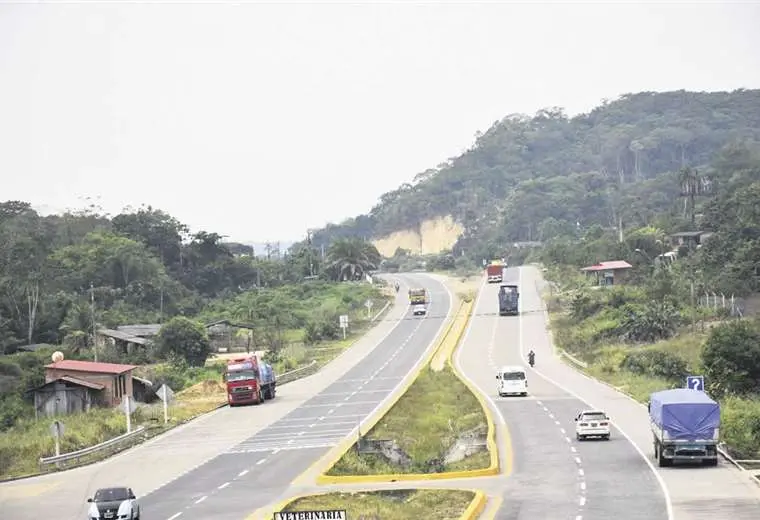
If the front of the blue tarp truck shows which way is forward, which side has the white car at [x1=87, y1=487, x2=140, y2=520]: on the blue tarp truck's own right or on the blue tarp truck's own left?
on the blue tarp truck's own left

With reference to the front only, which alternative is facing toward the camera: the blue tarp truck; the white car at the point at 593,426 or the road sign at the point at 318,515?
the road sign

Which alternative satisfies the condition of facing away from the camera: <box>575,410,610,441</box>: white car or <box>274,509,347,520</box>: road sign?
the white car

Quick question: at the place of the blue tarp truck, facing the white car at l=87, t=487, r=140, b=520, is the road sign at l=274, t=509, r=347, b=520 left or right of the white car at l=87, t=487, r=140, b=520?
left

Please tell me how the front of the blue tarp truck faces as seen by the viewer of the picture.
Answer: facing away from the viewer

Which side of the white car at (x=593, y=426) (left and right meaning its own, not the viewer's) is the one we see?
back

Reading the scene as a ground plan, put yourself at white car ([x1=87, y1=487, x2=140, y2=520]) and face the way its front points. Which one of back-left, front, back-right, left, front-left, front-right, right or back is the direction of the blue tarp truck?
left

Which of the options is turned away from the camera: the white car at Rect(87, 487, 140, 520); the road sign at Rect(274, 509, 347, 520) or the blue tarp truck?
the blue tarp truck

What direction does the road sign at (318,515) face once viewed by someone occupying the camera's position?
facing the viewer

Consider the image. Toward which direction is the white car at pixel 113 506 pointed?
toward the camera

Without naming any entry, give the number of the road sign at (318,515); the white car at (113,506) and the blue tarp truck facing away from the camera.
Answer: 1

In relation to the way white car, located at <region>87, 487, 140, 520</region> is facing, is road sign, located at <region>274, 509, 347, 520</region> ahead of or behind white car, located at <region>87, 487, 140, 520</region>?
ahead

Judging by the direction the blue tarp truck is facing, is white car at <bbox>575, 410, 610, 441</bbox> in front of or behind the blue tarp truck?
in front
